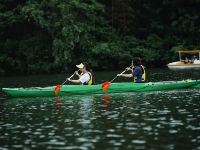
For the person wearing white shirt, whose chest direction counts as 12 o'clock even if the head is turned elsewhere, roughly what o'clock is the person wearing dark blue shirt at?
The person wearing dark blue shirt is roughly at 6 o'clock from the person wearing white shirt.

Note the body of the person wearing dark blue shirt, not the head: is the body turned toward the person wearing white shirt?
yes

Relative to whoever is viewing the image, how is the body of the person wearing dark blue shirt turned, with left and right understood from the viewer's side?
facing to the left of the viewer

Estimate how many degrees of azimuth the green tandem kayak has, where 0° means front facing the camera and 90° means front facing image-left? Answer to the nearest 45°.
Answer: approximately 90°

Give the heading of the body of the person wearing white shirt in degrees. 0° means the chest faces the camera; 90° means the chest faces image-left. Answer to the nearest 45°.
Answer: approximately 90°
